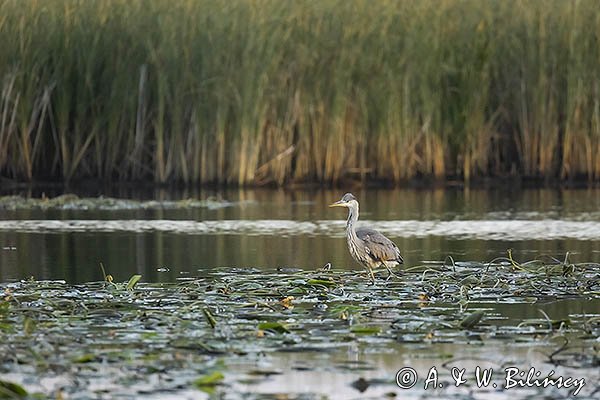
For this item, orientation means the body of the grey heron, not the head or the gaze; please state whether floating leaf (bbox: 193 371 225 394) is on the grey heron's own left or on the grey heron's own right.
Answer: on the grey heron's own left

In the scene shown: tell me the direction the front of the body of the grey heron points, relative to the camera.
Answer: to the viewer's left

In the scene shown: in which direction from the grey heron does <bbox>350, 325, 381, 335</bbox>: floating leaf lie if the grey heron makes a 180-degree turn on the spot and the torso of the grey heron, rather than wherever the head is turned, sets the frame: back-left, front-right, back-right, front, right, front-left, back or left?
right

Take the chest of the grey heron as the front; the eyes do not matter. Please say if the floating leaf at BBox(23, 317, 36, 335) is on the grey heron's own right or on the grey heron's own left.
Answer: on the grey heron's own left

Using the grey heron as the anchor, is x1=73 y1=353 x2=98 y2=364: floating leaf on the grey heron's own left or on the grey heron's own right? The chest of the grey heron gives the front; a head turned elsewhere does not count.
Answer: on the grey heron's own left

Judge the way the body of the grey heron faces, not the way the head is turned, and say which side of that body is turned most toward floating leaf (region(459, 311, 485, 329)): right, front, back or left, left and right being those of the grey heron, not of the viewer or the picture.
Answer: left

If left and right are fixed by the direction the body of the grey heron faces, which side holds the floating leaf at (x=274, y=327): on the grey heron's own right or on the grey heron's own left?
on the grey heron's own left
